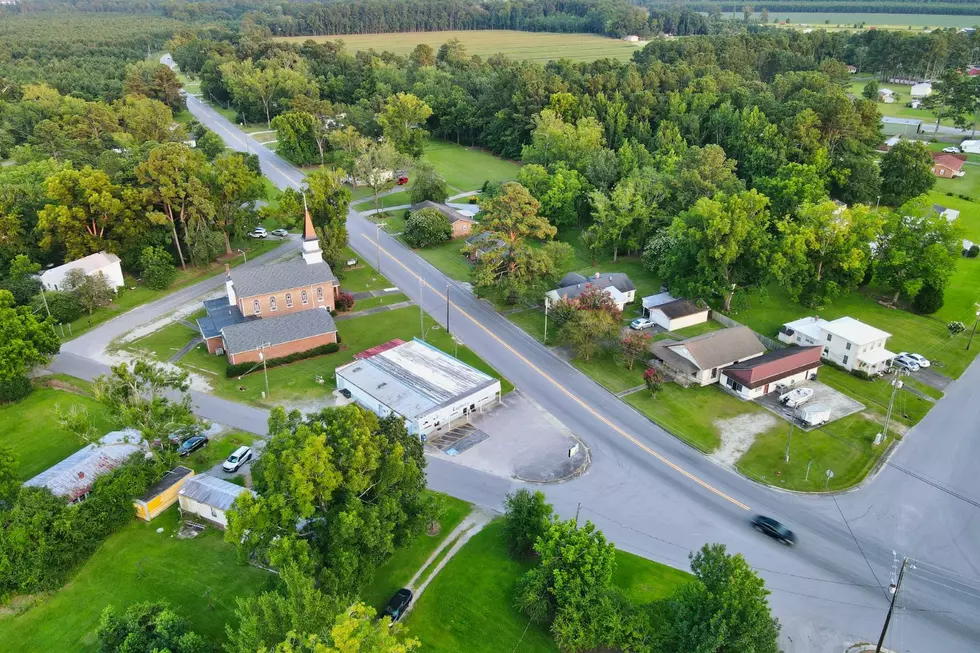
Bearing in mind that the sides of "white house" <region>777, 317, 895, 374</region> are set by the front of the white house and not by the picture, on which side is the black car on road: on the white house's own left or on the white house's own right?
on the white house's own right

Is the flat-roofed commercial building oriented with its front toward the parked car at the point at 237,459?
no

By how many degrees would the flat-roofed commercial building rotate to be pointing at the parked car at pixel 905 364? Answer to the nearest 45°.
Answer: approximately 45° to its left

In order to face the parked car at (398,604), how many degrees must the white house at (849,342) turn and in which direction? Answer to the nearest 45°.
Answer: approximately 90° to its right

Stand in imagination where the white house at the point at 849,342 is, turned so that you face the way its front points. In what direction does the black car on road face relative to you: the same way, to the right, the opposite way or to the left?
the same way

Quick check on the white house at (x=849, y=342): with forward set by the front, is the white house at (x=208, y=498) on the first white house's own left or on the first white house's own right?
on the first white house's own right

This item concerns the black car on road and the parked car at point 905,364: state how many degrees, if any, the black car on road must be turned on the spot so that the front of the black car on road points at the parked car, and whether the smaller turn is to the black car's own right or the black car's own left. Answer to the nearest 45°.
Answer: approximately 135° to the black car's own left

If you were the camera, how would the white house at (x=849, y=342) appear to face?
facing the viewer and to the right of the viewer

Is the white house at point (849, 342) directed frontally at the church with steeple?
no

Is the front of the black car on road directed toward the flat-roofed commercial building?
no

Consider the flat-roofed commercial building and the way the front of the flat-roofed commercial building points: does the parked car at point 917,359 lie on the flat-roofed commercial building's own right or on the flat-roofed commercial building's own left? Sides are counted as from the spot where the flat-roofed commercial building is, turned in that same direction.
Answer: on the flat-roofed commercial building's own left

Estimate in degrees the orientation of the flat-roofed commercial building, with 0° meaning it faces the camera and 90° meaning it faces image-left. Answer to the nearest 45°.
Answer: approximately 315°

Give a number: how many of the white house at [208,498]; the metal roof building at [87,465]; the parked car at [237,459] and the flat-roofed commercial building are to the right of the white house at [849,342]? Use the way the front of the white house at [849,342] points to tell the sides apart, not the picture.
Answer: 4

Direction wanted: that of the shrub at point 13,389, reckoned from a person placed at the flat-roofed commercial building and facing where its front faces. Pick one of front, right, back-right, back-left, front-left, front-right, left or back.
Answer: back-right

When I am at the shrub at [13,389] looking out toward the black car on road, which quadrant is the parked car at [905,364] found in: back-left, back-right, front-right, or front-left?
front-left

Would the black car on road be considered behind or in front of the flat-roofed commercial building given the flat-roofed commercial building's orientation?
in front
